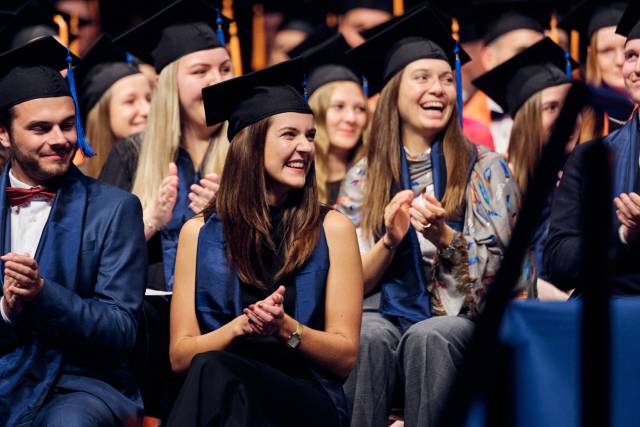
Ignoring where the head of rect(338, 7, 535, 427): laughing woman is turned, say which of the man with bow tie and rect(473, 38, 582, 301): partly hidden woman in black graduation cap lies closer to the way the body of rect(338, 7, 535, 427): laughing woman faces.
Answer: the man with bow tie

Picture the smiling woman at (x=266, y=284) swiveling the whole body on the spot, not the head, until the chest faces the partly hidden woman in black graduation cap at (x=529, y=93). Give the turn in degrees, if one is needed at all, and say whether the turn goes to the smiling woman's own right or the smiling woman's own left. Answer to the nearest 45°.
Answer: approximately 135° to the smiling woman's own left

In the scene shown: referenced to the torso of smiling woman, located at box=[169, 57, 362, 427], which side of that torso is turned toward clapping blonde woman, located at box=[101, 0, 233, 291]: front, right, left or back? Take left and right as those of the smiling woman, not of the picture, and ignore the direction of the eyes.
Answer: back

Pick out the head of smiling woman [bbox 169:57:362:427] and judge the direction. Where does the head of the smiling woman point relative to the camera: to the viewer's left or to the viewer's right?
to the viewer's right

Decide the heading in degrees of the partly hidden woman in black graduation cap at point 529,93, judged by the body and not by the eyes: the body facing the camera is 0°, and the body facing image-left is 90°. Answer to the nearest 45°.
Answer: approximately 315°

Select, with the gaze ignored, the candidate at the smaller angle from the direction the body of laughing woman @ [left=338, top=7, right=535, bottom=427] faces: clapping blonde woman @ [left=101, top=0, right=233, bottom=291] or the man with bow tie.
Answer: the man with bow tie

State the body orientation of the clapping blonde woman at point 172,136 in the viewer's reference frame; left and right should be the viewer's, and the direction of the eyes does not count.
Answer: facing the viewer and to the right of the viewer

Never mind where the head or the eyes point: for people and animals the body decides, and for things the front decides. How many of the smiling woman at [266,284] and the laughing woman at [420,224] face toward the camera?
2

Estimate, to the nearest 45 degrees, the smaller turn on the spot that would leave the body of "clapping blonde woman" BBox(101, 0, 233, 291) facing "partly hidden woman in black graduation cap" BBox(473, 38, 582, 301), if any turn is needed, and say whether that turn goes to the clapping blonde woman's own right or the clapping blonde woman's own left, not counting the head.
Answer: approximately 45° to the clapping blonde woman's own left

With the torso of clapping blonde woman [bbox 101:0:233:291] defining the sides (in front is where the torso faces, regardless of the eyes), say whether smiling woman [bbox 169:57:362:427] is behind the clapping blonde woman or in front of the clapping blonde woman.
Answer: in front
